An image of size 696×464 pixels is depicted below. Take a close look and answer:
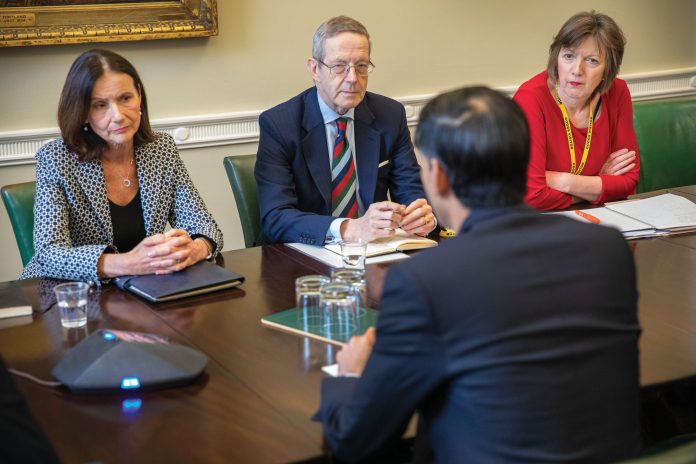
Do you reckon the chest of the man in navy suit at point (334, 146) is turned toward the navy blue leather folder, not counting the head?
no

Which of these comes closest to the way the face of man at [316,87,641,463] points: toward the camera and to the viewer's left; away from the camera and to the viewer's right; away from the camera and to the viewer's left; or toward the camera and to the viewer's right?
away from the camera and to the viewer's left

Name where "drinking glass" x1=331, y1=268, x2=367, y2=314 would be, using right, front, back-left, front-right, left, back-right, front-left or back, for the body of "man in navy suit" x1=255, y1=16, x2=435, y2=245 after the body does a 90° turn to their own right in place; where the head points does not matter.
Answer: front-left

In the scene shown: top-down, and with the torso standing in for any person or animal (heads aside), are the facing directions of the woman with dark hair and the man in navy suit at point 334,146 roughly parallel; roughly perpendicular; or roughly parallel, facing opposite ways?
roughly parallel

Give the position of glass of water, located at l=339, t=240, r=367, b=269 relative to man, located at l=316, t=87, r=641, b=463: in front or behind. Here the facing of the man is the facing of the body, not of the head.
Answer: in front

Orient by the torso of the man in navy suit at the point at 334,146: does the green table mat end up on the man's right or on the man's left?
on the man's right

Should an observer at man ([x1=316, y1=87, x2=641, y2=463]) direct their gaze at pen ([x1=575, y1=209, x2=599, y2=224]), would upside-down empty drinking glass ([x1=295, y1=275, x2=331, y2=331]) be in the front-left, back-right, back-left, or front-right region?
front-left

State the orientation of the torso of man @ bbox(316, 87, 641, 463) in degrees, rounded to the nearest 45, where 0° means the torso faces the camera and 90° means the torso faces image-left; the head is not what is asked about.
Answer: approximately 135°

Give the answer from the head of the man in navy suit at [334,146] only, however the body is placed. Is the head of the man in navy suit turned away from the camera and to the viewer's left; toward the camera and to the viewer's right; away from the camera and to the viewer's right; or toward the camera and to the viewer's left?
toward the camera and to the viewer's right

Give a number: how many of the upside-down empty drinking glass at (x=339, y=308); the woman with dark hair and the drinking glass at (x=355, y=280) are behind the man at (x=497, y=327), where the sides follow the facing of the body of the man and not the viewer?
0

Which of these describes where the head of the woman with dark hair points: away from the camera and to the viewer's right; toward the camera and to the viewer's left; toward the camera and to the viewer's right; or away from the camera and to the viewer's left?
toward the camera and to the viewer's right

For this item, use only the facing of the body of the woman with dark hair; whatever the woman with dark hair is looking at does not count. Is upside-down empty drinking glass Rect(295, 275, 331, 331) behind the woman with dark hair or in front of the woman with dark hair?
in front

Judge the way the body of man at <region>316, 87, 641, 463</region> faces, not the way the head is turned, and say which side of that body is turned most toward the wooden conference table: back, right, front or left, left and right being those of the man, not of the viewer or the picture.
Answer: front

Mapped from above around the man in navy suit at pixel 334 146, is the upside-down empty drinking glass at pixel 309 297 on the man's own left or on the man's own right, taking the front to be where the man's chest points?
on the man's own right

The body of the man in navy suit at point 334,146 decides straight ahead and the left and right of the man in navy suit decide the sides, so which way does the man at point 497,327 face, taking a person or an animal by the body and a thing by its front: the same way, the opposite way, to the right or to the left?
the opposite way

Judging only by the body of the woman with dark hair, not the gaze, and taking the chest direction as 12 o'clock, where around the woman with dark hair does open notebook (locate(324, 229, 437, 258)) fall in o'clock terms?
The open notebook is roughly at 11 o'clock from the woman with dark hair.

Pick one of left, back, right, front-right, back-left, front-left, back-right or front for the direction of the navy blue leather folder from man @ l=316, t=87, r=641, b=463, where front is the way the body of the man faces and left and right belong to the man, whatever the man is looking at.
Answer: front
